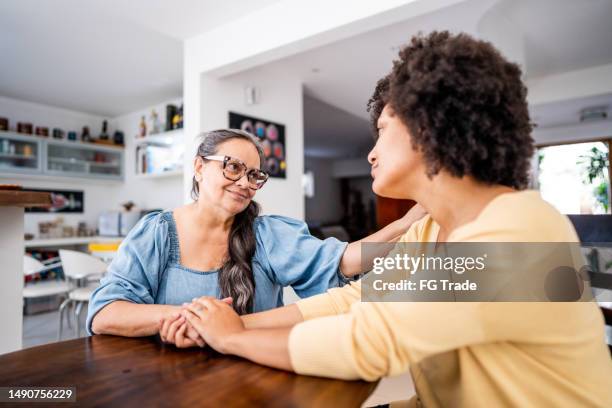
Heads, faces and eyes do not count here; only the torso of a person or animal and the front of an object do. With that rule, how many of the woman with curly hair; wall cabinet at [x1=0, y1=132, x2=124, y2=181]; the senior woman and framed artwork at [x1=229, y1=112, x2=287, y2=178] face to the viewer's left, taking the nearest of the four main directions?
1

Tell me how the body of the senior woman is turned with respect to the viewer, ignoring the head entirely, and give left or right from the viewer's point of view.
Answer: facing the viewer and to the right of the viewer

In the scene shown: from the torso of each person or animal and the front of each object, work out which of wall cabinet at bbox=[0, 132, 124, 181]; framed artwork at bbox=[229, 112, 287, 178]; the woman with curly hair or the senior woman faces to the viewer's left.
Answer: the woman with curly hair

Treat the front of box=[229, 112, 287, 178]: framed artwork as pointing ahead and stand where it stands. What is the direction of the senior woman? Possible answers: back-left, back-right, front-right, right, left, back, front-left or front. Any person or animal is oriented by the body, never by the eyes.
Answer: front-right

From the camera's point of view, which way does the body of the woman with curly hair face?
to the viewer's left

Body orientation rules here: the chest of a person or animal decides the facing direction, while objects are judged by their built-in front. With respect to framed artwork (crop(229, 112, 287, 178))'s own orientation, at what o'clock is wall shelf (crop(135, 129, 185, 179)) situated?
The wall shelf is roughly at 6 o'clock from the framed artwork.

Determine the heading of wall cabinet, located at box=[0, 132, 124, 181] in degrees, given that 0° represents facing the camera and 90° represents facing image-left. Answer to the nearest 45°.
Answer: approximately 315°

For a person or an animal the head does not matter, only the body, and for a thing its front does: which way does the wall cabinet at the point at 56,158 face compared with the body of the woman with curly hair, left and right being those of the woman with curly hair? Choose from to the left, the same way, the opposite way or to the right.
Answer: the opposite way

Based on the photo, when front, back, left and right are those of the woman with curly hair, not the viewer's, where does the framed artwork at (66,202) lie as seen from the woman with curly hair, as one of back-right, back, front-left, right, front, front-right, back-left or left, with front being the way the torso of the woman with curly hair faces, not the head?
front-right

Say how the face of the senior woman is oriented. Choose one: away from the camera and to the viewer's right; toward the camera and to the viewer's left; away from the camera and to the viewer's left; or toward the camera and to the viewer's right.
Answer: toward the camera and to the viewer's right

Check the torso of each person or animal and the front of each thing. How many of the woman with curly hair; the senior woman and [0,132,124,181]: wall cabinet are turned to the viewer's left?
1

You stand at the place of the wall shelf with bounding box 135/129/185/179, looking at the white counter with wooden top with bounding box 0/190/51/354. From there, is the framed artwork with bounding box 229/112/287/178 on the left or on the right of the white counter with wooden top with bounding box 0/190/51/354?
left

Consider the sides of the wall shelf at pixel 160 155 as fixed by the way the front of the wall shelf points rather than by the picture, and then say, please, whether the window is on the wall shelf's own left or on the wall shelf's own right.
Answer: on the wall shelf's own left

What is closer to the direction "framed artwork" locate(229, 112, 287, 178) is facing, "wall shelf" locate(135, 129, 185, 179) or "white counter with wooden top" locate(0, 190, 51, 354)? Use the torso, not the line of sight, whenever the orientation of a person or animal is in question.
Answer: the white counter with wooden top
